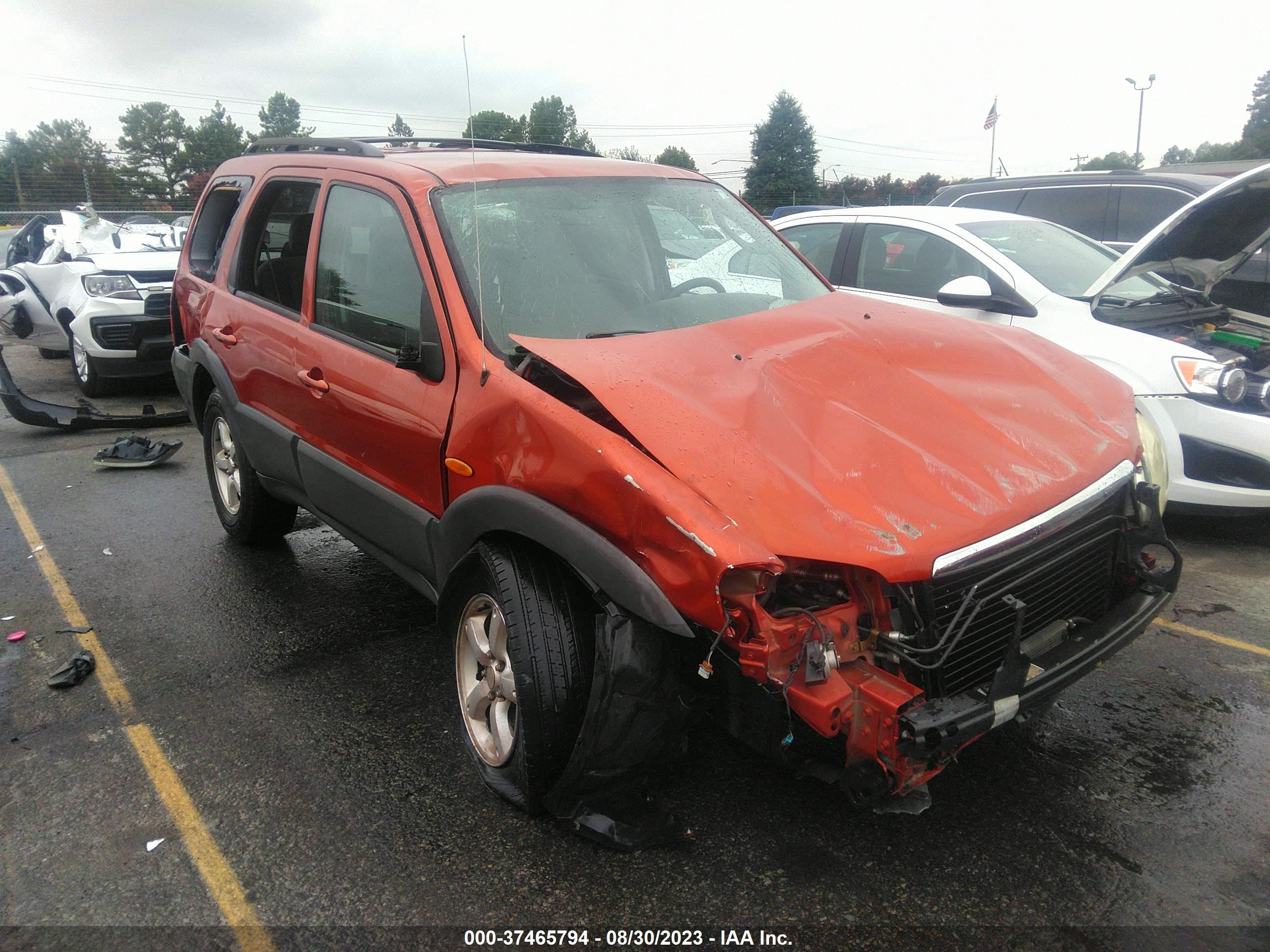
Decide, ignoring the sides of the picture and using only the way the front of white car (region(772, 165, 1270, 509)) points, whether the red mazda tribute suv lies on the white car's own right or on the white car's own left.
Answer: on the white car's own right

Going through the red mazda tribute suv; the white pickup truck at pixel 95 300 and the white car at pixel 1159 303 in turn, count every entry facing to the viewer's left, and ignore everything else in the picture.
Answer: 0

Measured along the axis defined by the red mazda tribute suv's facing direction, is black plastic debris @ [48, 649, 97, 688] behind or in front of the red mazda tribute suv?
behind

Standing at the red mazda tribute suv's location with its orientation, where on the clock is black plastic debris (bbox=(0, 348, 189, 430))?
The black plastic debris is roughly at 6 o'clock from the red mazda tribute suv.

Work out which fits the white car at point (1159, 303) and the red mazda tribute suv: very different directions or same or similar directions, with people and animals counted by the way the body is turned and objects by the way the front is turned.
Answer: same or similar directions

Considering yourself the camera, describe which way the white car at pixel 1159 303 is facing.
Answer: facing the viewer and to the right of the viewer

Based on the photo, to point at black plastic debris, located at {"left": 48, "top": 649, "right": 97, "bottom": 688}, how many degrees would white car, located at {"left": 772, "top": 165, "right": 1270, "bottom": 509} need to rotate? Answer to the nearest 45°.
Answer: approximately 90° to its right

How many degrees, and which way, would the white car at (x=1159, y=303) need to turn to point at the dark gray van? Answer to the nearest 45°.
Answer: approximately 135° to its left

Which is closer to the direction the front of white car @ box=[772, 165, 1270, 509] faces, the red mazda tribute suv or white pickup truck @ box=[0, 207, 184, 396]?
the red mazda tribute suv

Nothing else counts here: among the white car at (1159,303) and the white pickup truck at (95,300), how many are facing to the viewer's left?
0

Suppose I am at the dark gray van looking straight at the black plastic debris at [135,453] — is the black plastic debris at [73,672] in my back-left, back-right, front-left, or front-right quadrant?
front-left

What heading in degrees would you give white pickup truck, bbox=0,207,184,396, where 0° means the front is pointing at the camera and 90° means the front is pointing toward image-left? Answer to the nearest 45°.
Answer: approximately 315°

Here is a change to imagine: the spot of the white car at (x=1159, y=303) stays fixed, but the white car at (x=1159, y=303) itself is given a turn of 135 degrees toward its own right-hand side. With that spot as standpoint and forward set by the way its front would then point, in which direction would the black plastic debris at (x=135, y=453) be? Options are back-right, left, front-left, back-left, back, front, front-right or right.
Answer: front

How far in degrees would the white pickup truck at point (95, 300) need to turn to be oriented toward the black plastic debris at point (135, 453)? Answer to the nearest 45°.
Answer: approximately 45° to its right

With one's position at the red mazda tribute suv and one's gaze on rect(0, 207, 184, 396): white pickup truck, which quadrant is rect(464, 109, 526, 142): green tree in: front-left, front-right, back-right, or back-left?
front-right
